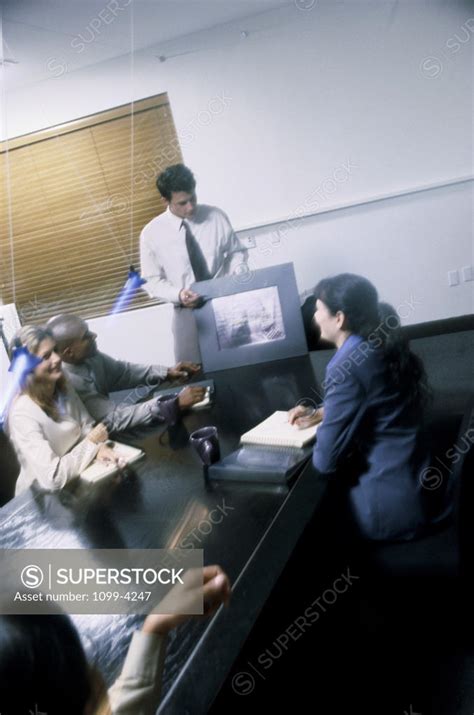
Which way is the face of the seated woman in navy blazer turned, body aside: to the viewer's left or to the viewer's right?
to the viewer's left

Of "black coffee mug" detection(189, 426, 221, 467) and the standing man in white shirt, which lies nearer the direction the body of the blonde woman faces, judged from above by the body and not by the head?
the black coffee mug

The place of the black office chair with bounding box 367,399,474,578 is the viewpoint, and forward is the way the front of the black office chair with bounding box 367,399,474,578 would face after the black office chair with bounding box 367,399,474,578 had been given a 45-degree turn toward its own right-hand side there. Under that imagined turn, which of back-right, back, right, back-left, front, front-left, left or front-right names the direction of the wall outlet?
front-right

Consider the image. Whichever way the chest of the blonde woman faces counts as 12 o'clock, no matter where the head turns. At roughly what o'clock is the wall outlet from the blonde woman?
The wall outlet is roughly at 11 o'clock from the blonde woman.

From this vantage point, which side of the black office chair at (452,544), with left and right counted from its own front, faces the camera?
left

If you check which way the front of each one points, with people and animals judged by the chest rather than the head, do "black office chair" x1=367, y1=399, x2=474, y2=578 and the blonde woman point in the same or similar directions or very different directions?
very different directions

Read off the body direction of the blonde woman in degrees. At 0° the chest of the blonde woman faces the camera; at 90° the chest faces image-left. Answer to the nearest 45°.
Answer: approximately 315°

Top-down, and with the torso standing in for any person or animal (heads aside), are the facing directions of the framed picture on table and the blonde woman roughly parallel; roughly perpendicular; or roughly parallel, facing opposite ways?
roughly perpendicular

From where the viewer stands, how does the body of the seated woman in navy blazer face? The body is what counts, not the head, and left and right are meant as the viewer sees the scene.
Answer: facing away from the viewer and to the left of the viewer
